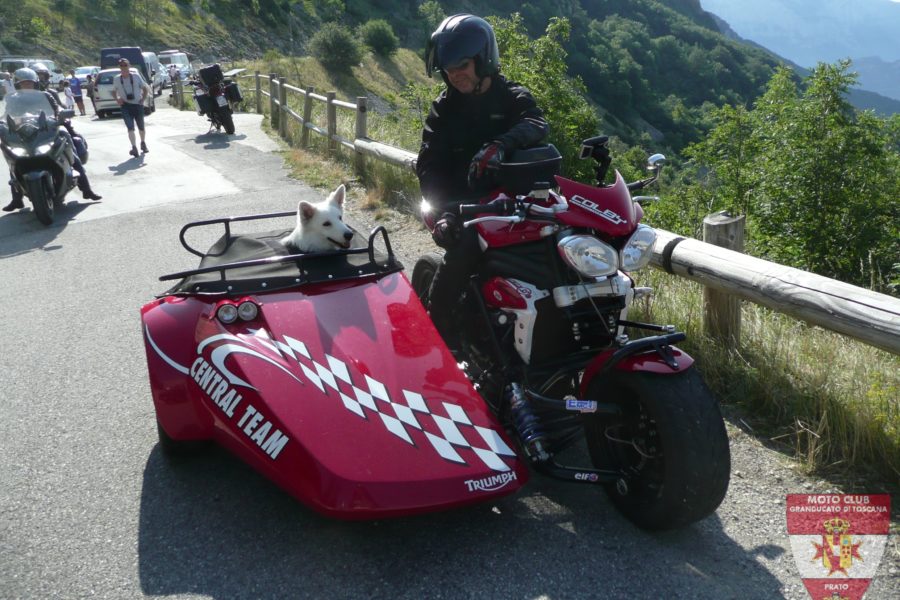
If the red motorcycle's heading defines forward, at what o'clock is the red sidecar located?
The red sidecar is roughly at 4 o'clock from the red motorcycle.

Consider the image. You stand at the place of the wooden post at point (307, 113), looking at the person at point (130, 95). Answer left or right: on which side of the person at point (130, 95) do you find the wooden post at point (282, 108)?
right

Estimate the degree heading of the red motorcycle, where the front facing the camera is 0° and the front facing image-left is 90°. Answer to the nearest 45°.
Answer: approximately 315°

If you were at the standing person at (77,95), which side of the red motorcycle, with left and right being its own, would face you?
back

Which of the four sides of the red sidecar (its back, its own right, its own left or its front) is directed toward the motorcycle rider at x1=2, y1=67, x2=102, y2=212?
back

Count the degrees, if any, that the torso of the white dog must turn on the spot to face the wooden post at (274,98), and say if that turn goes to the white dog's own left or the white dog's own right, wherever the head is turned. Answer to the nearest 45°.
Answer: approximately 135° to the white dog's own left

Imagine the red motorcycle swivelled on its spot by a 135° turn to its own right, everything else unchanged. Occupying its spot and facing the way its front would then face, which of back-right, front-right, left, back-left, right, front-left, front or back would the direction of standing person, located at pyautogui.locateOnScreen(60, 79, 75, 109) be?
front-right

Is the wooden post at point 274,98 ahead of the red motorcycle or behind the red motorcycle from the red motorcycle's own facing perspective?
behind

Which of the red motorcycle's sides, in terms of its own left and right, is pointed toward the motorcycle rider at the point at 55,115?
back

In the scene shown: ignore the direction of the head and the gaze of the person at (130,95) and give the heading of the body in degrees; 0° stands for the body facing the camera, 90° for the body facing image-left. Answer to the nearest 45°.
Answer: approximately 0°

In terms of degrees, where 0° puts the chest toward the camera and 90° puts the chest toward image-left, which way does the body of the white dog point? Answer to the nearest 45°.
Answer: approximately 315°

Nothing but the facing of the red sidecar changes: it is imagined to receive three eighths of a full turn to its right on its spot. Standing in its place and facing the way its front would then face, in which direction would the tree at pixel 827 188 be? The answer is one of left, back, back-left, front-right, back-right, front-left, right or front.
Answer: back-right
